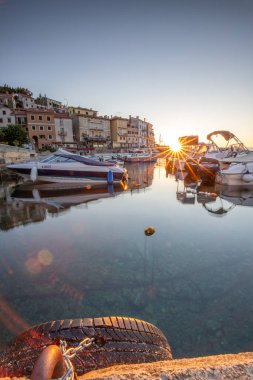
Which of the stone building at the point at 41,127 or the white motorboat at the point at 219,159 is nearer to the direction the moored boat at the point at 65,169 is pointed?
the stone building

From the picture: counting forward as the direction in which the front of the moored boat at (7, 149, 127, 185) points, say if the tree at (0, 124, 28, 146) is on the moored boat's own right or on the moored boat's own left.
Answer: on the moored boat's own right

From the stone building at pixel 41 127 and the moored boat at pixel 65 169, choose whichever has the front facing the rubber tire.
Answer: the stone building

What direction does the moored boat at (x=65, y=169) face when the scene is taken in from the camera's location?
facing to the left of the viewer

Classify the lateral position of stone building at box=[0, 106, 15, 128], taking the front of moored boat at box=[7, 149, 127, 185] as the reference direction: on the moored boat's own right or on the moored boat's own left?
on the moored boat's own right

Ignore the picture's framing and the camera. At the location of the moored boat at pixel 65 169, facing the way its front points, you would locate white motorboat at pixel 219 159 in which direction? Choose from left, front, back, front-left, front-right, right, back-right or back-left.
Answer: back

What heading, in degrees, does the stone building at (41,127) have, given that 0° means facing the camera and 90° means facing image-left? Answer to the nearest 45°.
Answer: approximately 0°

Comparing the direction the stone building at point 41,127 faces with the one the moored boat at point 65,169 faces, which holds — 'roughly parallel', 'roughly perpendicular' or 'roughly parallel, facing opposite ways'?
roughly perpendicular

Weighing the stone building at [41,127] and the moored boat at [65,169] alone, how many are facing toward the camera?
1

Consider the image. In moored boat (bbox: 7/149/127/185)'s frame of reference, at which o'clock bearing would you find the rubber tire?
The rubber tire is roughly at 9 o'clock from the moored boat.
